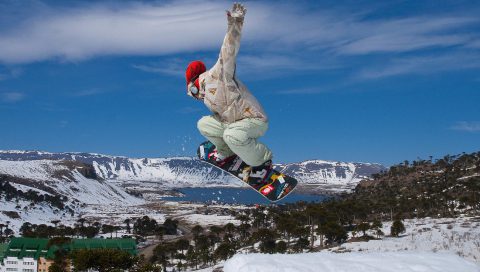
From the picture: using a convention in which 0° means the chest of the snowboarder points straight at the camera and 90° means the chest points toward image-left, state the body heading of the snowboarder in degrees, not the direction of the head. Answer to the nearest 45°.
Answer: approximately 45°
